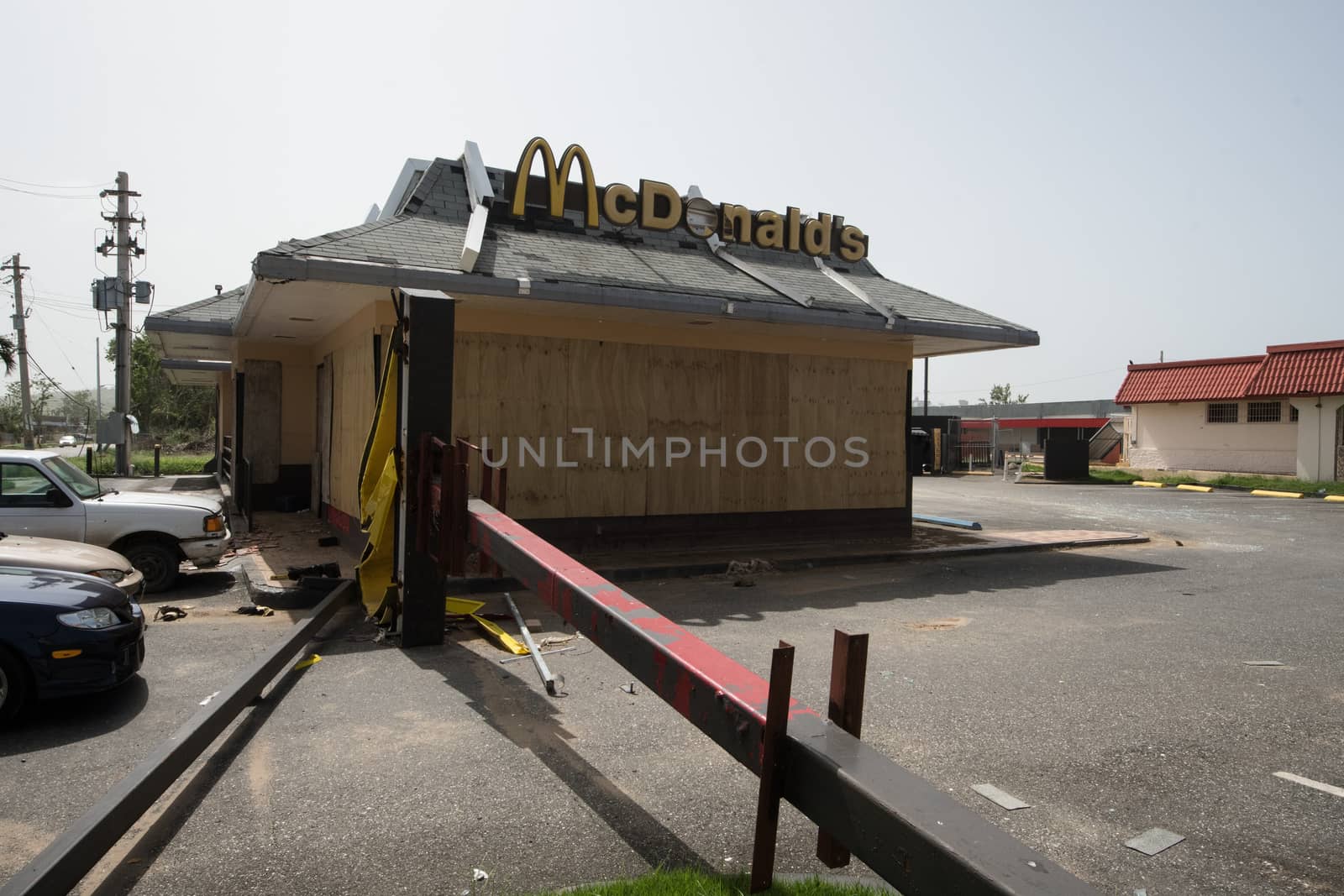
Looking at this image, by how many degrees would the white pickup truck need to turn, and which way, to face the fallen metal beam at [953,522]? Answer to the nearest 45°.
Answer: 0° — it already faces it

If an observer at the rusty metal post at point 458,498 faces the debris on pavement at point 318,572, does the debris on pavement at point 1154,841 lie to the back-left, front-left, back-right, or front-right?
back-right

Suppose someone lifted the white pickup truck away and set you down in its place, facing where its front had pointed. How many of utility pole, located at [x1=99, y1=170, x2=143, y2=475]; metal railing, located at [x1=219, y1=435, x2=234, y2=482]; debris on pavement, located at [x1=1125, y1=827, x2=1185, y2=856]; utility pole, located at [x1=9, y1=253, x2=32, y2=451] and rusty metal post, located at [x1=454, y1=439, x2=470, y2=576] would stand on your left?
3

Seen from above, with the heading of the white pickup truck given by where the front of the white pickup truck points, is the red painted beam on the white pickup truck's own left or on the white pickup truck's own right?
on the white pickup truck's own right

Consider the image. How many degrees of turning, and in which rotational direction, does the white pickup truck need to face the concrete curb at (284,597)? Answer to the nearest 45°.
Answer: approximately 45° to its right

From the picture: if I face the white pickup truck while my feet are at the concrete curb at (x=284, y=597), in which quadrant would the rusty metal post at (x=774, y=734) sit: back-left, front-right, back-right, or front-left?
back-left

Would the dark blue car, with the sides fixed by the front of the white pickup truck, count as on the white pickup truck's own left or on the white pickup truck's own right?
on the white pickup truck's own right

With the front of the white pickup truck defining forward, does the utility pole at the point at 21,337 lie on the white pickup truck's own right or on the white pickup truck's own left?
on the white pickup truck's own left

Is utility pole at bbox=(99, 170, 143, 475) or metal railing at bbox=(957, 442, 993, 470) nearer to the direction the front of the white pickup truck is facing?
the metal railing

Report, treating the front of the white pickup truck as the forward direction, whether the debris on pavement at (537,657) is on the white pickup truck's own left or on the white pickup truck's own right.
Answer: on the white pickup truck's own right

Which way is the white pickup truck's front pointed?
to the viewer's right

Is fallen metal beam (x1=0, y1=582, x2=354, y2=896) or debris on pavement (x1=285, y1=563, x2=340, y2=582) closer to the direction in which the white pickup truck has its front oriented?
the debris on pavement
